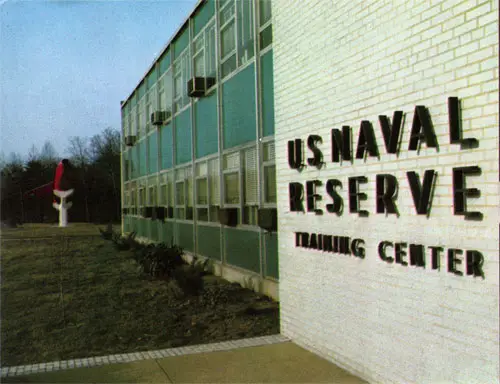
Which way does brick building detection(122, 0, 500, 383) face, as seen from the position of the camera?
facing the viewer and to the left of the viewer

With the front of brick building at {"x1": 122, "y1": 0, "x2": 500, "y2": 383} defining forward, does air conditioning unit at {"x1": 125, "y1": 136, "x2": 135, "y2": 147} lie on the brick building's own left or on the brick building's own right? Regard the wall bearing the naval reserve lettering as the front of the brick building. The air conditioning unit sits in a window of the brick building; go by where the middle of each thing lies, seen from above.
on the brick building's own right

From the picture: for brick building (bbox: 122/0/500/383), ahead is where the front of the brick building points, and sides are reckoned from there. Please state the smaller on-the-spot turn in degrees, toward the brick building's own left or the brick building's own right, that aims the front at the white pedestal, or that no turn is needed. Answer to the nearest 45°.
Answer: approximately 90° to the brick building's own right
